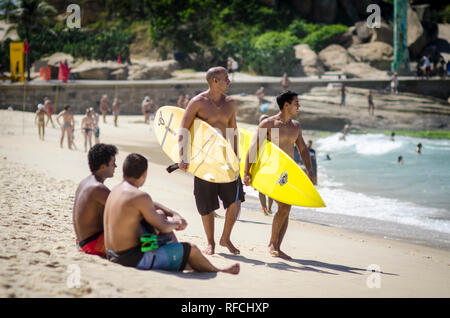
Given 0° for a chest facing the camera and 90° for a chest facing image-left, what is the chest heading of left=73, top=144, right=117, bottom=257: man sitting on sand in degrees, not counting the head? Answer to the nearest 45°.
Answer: approximately 225°

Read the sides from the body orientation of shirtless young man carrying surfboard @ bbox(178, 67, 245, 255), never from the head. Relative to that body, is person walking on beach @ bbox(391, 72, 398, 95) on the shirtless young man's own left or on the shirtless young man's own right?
on the shirtless young man's own left

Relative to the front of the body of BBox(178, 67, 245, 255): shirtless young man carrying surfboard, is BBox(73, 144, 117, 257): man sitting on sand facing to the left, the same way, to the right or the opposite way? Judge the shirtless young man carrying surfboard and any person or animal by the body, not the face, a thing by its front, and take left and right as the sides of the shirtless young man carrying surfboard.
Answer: to the left

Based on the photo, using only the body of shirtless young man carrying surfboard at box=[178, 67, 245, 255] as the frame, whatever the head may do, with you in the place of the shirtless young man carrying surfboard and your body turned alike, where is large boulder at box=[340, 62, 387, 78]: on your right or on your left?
on your left

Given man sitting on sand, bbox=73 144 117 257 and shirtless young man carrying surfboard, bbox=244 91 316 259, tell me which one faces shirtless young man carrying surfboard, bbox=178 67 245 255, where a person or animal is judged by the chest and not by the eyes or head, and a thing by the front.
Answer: the man sitting on sand

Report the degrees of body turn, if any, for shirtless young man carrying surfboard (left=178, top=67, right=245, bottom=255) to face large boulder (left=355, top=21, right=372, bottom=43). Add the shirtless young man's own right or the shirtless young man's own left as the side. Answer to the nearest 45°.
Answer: approximately 135° to the shirtless young man's own left

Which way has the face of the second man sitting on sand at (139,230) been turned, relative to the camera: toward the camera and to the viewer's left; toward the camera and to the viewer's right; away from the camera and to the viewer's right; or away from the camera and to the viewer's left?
away from the camera and to the viewer's right

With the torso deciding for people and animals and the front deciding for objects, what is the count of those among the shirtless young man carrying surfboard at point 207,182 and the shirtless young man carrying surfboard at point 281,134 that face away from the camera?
0

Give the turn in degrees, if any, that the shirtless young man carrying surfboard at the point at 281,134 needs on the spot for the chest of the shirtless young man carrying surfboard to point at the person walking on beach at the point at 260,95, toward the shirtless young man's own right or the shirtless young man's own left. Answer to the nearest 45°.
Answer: approximately 135° to the shirtless young man's own left

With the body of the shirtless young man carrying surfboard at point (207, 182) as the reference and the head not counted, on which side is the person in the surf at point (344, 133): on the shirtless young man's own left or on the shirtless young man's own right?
on the shirtless young man's own left
